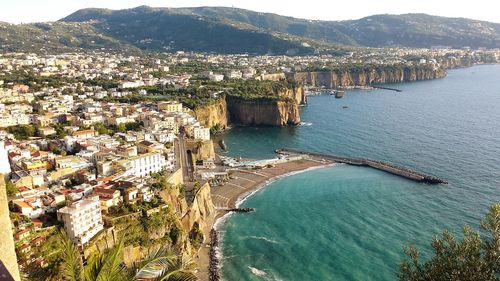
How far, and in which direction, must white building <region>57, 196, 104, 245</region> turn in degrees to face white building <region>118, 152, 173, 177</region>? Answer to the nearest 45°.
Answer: approximately 90° to its left

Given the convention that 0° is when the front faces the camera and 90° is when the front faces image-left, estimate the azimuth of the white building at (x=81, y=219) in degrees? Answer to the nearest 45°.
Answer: approximately 315°

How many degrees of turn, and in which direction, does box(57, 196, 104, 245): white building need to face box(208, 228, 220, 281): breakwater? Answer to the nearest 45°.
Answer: approximately 45° to its left

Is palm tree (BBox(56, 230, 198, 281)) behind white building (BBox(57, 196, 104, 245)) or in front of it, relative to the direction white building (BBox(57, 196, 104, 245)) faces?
in front

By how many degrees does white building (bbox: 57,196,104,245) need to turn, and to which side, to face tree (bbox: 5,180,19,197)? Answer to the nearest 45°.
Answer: approximately 180°

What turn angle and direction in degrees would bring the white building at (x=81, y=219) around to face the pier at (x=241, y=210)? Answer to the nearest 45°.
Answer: approximately 90° to its left
